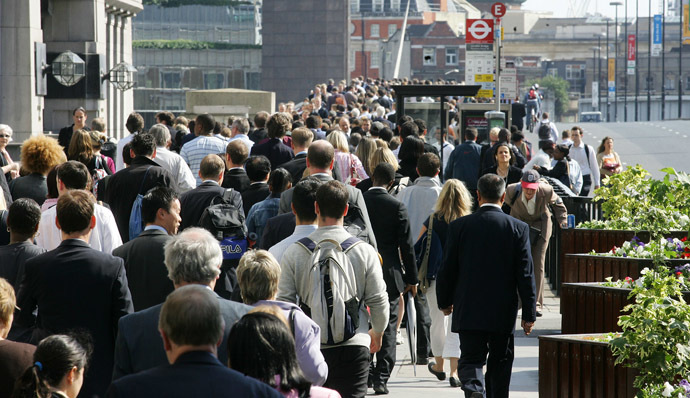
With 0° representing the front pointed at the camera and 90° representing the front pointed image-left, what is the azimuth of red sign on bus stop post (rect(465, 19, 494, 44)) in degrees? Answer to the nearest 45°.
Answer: approximately 0°

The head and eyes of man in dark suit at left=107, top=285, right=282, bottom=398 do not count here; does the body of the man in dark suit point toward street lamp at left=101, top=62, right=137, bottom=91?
yes

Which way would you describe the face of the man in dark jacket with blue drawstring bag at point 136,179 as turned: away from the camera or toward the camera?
away from the camera

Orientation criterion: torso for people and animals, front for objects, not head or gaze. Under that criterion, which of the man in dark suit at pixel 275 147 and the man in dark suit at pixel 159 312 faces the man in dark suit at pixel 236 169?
the man in dark suit at pixel 159 312

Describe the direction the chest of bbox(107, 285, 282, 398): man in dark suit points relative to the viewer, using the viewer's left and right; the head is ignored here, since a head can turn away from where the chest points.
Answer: facing away from the viewer

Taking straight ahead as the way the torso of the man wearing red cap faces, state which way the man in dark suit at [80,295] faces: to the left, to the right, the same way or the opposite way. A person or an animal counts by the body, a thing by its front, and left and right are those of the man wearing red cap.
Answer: the opposite way

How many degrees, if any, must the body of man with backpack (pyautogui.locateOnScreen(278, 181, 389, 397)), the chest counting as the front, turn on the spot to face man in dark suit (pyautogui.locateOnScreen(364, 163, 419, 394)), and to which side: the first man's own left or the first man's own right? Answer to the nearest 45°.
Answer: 0° — they already face them

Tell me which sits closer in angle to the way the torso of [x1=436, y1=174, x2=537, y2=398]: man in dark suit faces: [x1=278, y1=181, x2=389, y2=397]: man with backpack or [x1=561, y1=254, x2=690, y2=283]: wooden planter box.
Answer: the wooden planter box

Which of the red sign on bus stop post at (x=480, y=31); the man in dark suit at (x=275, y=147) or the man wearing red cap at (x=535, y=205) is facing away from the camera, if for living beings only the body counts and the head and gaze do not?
the man in dark suit

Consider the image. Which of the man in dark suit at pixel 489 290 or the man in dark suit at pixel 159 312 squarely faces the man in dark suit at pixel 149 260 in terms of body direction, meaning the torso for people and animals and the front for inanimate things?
the man in dark suit at pixel 159 312

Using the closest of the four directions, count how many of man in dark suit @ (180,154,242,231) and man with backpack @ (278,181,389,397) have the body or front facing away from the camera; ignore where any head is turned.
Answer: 2

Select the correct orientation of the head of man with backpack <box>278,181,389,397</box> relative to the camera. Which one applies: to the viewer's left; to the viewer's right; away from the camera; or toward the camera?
away from the camera

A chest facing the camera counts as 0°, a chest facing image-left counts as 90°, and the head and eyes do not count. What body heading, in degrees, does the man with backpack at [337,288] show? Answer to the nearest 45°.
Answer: approximately 180°

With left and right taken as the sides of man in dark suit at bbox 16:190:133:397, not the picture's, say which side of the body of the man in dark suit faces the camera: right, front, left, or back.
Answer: back
